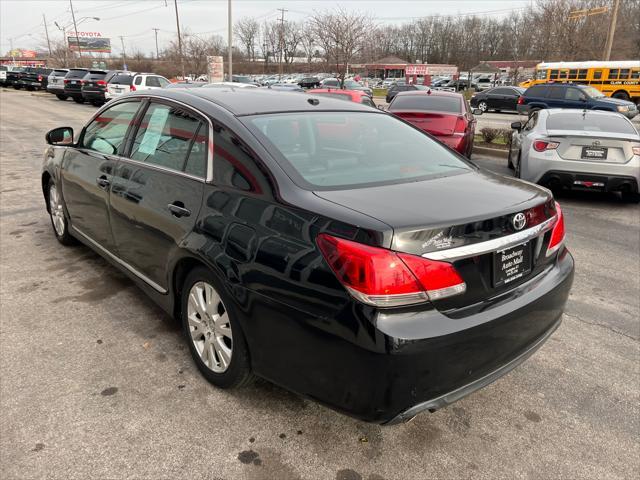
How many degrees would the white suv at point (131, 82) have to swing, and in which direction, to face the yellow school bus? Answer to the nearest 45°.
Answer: approximately 45° to its right

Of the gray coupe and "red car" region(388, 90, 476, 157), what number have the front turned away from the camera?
2

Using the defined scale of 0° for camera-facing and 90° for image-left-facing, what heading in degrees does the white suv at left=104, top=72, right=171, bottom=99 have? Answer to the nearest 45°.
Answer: approximately 225°

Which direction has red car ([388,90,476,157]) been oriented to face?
away from the camera

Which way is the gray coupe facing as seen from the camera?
away from the camera

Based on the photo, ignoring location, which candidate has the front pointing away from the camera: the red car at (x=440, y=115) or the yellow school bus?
the red car

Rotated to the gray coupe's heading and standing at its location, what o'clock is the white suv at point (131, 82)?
The white suv is roughly at 10 o'clock from the gray coupe.

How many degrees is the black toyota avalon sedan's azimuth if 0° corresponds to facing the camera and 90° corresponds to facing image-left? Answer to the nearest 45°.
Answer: approximately 135°

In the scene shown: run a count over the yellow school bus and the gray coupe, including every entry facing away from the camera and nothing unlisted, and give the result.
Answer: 1

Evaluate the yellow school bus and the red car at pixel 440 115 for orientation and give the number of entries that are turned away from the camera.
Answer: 1

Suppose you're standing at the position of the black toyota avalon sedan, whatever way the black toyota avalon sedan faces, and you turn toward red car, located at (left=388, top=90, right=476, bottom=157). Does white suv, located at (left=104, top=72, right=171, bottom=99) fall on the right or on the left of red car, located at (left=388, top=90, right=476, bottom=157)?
left

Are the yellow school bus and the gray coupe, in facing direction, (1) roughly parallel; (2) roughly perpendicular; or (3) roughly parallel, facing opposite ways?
roughly perpendicular
